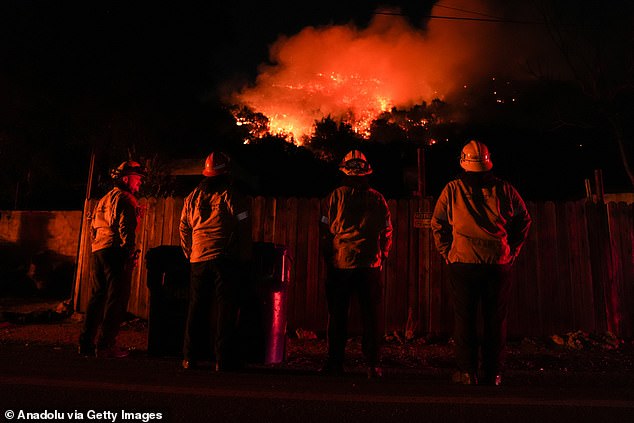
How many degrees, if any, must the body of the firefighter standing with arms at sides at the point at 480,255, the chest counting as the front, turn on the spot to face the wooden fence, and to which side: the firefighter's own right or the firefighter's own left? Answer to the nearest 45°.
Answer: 0° — they already face it

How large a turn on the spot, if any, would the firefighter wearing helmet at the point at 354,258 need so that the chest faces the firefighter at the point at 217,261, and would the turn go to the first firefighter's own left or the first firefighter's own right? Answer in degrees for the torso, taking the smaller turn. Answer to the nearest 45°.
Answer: approximately 90° to the first firefighter's own left

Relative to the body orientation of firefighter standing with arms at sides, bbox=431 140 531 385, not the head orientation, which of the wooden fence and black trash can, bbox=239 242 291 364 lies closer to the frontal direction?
the wooden fence

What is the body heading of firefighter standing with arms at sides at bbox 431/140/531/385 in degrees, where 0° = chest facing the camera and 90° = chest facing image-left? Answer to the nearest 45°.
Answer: approximately 180°

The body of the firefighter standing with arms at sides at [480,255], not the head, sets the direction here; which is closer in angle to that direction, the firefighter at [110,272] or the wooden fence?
the wooden fence

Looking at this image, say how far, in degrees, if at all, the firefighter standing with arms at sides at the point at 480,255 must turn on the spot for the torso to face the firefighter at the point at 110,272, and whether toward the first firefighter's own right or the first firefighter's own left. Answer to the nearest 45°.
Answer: approximately 90° to the first firefighter's own left

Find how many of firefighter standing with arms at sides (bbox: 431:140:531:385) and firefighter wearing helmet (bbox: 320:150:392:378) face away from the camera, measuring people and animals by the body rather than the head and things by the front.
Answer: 2

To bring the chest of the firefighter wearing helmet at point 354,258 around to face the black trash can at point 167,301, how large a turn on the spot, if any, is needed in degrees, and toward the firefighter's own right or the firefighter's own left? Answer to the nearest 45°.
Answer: approximately 90° to the firefighter's own left

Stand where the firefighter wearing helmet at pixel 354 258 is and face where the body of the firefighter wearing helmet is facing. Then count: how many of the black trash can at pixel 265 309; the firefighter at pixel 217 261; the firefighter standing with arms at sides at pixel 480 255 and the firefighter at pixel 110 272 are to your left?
3

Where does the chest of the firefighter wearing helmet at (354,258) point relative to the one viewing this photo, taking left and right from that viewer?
facing away from the viewer

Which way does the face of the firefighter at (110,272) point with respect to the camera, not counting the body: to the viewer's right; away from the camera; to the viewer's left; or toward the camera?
to the viewer's right
